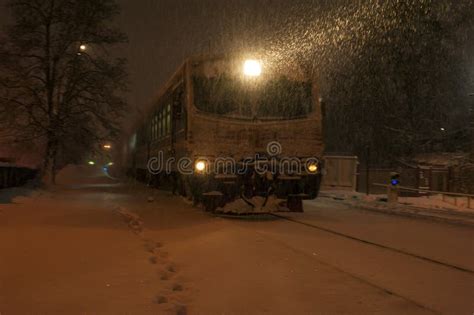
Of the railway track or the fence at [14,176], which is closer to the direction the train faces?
the railway track

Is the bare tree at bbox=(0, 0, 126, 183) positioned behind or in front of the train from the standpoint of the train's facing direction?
behind

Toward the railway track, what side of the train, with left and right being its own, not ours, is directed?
front

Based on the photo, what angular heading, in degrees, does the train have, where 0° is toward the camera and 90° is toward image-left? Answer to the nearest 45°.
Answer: approximately 315°

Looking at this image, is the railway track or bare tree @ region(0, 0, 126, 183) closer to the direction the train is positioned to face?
the railway track

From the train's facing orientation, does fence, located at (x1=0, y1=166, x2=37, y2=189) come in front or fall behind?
behind
